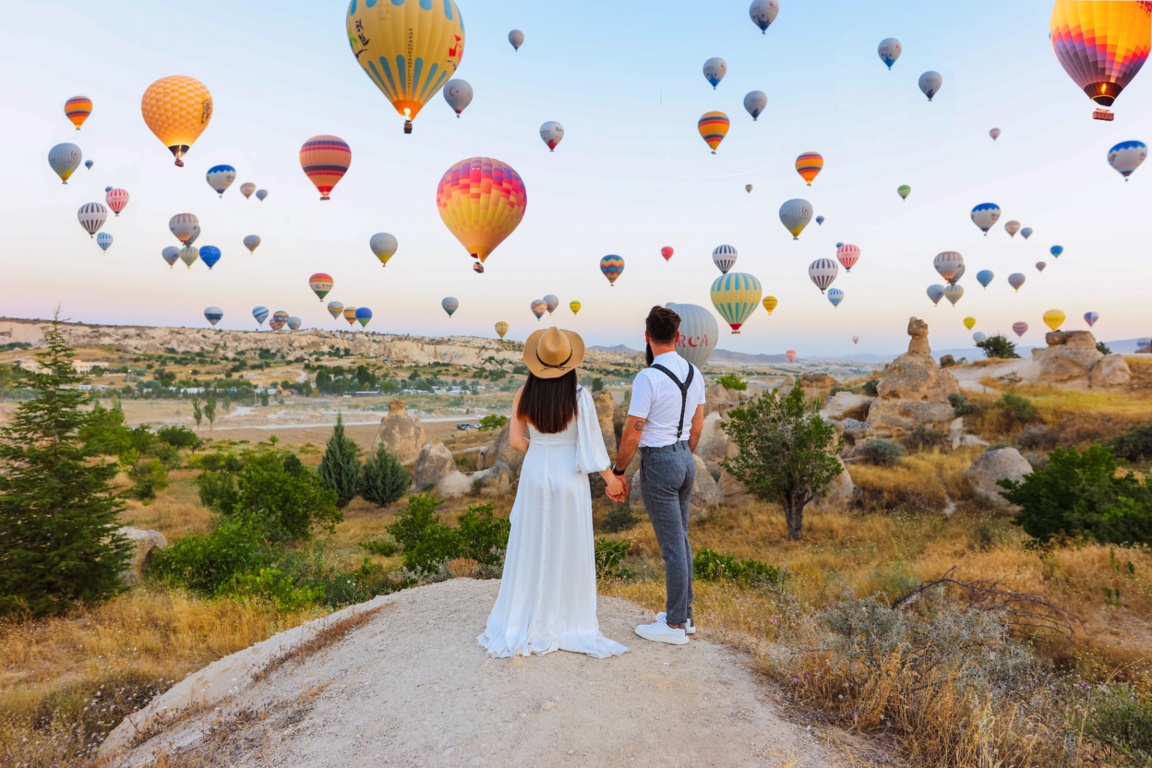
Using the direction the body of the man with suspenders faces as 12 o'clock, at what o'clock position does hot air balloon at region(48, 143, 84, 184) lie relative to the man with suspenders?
The hot air balloon is roughly at 12 o'clock from the man with suspenders.

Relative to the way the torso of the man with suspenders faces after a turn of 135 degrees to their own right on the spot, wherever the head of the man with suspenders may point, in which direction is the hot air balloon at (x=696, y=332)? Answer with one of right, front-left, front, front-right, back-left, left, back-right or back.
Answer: left

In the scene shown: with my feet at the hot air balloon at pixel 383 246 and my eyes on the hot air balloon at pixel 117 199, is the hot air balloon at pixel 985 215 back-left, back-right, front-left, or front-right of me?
back-right

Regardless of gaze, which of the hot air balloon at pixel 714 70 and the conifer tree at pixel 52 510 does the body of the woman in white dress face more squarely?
the hot air balloon

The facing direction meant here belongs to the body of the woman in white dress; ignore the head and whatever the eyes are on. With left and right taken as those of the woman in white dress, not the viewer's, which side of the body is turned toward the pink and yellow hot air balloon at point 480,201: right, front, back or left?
front

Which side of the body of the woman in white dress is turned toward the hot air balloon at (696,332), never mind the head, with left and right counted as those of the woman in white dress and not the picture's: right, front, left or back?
front

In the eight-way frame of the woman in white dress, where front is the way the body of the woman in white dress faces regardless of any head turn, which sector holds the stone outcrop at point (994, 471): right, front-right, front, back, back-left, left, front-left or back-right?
front-right

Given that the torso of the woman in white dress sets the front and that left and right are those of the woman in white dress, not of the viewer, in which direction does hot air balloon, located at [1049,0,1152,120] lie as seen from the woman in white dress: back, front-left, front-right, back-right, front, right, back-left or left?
front-right

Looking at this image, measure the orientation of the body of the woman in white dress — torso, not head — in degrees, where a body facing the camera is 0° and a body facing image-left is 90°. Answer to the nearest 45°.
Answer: approximately 180°

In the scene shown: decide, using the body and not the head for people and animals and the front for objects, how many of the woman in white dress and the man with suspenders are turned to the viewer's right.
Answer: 0

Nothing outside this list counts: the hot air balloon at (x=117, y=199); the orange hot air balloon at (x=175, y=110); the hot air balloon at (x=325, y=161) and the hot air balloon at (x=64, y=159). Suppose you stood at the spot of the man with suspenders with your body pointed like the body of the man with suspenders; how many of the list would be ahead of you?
4

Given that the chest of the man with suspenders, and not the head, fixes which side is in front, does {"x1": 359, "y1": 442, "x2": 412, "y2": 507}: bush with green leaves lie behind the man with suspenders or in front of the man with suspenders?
in front

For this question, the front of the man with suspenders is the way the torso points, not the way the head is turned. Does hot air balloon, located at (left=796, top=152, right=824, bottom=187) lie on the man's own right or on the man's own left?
on the man's own right

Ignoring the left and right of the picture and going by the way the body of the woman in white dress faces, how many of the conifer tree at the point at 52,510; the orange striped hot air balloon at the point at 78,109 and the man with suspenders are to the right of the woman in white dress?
1

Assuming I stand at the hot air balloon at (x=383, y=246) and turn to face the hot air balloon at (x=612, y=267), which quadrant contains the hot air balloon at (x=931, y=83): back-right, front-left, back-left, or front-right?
front-right

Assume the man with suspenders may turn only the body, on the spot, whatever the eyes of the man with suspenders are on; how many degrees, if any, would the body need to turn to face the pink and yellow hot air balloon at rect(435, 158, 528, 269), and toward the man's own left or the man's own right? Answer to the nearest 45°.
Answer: approximately 45° to the man's own right

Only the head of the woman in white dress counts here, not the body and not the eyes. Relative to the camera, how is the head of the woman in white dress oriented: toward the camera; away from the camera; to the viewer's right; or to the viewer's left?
away from the camera

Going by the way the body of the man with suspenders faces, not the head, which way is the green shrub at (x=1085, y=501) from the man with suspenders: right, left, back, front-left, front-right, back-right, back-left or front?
right

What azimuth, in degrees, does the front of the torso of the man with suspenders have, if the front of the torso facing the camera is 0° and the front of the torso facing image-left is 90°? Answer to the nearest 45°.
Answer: approximately 135°
